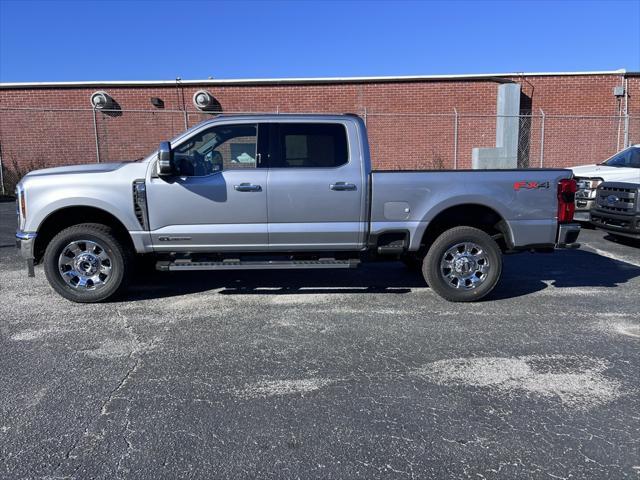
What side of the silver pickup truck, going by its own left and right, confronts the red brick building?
right

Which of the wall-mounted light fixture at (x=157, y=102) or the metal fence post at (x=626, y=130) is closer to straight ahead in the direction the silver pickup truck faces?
the wall-mounted light fixture

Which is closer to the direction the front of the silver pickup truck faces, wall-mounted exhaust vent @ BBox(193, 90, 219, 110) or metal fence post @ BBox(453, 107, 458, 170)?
the wall-mounted exhaust vent

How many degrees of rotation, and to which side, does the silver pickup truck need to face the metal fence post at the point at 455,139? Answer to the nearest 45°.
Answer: approximately 135° to its right

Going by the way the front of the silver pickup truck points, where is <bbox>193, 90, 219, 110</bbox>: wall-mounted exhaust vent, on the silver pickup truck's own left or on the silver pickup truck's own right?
on the silver pickup truck's own right

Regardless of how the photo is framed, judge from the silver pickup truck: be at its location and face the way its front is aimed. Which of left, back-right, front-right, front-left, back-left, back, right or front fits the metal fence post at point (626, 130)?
back-right

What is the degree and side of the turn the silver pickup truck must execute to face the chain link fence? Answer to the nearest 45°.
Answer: approximately 90° to its right

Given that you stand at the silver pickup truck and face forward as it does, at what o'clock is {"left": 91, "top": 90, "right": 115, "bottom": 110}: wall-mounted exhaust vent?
The wall-mounted exhaust vent is roughly at 2 o'clock from the silver pickup truck.

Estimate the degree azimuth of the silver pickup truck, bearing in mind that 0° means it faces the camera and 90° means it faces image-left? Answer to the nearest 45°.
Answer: approximately 90°
